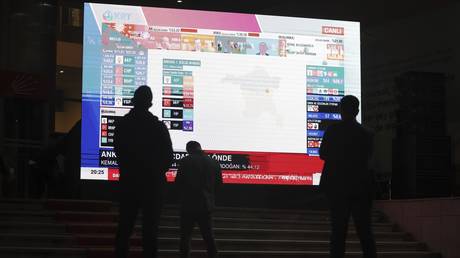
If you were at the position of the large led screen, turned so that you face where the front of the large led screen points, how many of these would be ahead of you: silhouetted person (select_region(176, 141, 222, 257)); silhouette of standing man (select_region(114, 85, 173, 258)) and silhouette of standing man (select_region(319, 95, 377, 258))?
3

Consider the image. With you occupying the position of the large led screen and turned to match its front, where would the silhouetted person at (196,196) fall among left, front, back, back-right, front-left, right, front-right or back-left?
front

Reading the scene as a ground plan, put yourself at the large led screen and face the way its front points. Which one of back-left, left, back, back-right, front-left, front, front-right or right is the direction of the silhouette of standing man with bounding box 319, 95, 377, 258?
front

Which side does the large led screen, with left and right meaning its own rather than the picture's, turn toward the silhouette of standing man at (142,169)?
front

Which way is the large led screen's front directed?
toward the camera

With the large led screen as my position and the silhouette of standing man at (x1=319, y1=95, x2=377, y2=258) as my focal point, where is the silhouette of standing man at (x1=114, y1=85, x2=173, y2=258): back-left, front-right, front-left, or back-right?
front-right
